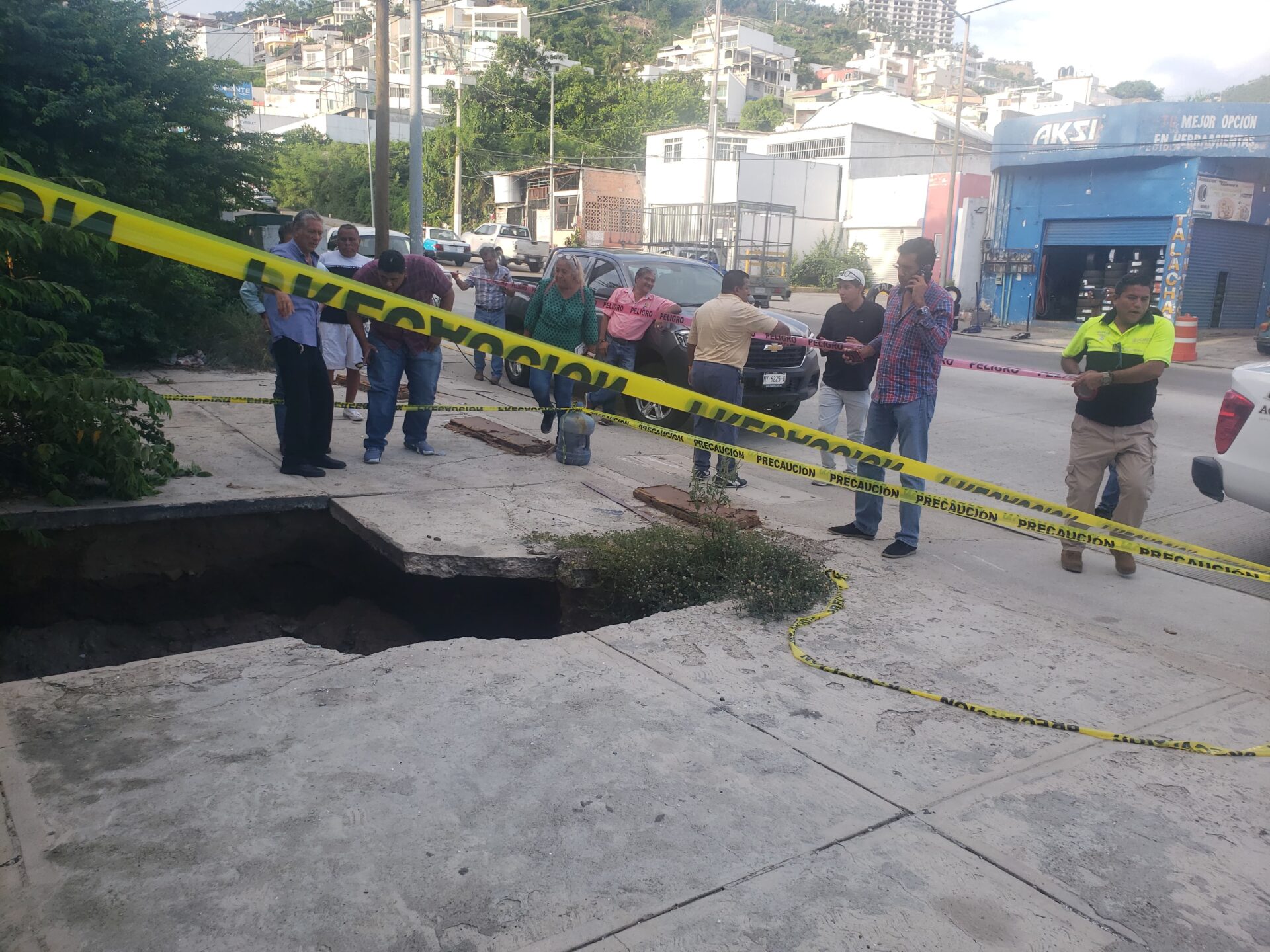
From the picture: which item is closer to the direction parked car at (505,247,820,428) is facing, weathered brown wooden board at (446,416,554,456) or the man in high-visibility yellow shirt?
the man in high-visibility yellow shirt

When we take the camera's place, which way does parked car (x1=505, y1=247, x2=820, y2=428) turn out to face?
facing the viewer and to the right of the viewer

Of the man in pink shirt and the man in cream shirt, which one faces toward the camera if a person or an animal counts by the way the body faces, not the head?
the man in pink shirt

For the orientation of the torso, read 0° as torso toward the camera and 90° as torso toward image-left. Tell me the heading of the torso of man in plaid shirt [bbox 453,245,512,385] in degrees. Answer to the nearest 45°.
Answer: approximately 0°

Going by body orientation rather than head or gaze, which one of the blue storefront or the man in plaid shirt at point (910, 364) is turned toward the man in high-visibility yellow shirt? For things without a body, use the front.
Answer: the blue storefront

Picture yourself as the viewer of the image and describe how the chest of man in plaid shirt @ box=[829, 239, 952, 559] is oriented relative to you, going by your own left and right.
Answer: facing the viewer and to the left of the viewer

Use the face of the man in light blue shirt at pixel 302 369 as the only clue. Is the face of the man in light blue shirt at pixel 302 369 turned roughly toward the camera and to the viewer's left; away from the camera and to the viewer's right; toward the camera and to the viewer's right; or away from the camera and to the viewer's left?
toward the camera and to the viewer's right

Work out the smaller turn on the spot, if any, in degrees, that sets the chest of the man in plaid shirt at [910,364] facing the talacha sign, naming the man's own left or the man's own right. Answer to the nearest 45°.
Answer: approximately 135° to the man's own right

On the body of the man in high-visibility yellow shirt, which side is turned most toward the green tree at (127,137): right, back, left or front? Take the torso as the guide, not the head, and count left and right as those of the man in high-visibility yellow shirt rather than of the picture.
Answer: right

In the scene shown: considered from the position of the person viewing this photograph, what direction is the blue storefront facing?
facing the viewer

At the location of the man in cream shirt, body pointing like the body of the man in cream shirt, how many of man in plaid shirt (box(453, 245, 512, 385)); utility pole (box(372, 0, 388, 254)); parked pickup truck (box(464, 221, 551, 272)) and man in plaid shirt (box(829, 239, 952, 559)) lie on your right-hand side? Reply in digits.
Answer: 1

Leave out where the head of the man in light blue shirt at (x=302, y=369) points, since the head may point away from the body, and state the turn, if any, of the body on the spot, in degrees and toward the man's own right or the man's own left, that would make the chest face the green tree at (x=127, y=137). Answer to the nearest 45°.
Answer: approximately 135° to the man's own left

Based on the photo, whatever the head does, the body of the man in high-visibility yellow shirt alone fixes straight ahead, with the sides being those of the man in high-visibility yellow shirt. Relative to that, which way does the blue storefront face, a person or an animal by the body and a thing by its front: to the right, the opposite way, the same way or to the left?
the same way

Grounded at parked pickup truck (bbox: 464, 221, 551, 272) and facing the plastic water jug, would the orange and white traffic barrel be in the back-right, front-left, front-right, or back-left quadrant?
front-left

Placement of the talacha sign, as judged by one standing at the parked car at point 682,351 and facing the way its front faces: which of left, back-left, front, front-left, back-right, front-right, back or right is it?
left

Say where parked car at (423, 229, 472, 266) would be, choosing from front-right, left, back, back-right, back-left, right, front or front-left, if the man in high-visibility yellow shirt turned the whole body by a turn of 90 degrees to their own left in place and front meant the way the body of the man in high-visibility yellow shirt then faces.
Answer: back-left

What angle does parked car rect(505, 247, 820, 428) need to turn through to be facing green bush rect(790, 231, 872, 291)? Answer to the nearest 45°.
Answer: approximately 135° to its left

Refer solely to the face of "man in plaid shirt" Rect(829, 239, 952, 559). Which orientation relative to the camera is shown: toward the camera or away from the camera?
toward the camera
